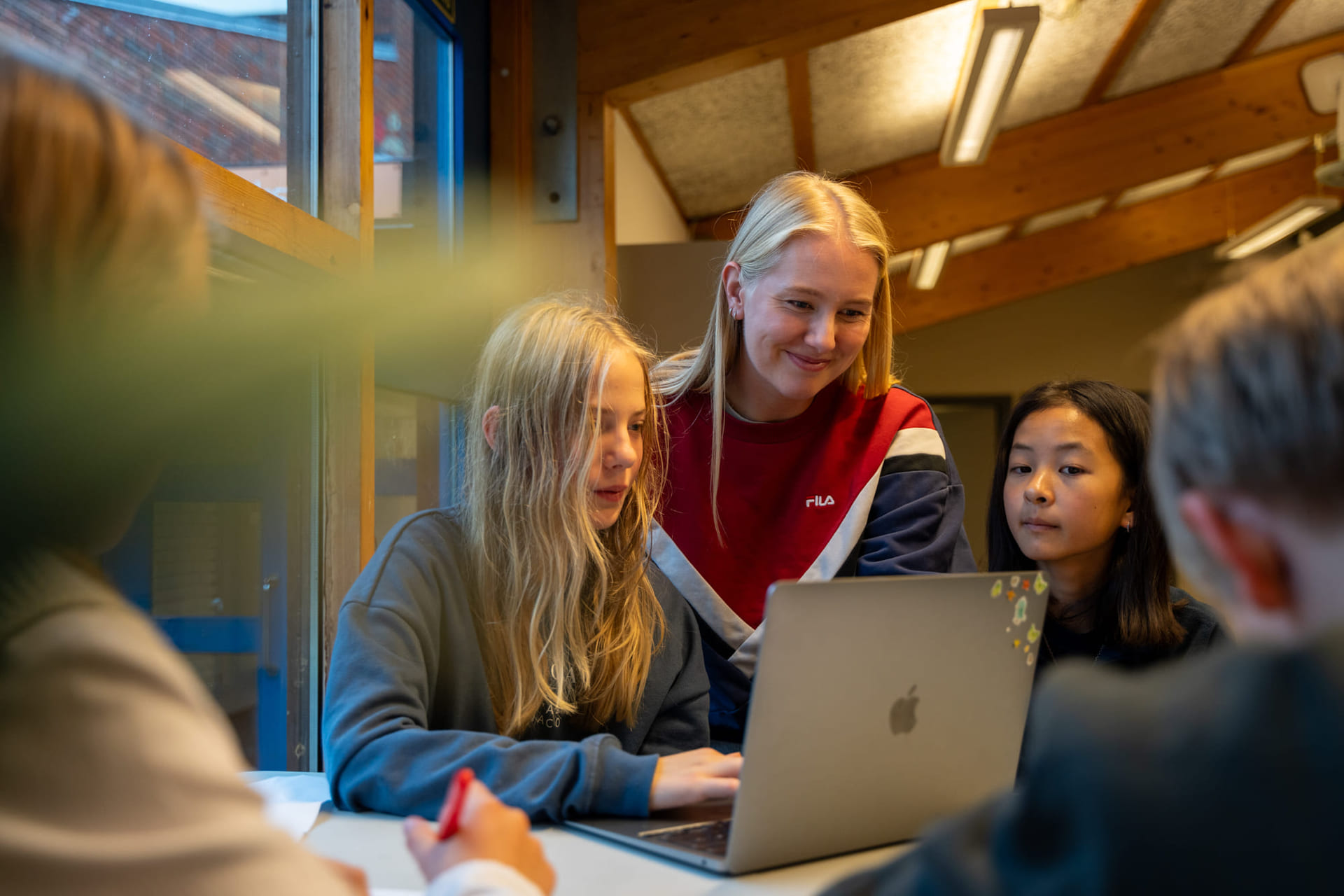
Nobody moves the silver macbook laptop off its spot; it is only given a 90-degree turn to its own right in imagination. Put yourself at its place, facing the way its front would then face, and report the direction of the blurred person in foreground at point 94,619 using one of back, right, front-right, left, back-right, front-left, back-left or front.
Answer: back

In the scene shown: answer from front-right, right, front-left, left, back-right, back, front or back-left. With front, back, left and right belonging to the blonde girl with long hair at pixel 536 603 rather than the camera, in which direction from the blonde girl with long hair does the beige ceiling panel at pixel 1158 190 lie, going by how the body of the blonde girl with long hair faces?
left

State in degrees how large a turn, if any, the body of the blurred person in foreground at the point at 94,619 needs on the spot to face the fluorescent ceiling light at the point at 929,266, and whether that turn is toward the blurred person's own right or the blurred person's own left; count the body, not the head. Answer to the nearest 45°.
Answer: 0° — they already face it

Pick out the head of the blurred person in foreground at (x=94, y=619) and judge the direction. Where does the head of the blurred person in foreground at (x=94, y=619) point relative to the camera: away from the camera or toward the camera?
away from the camera

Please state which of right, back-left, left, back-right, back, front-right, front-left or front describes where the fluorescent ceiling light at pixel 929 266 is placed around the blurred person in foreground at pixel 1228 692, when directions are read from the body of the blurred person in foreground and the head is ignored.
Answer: front-right

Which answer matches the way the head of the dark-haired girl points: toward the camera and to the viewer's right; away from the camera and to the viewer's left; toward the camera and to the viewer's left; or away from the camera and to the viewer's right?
toward the camera and to the viewer's left

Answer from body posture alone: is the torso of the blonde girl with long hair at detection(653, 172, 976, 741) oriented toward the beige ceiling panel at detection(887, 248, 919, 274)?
no

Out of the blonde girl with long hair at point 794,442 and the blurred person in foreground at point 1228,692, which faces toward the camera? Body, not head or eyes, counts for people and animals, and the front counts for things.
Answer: the blonde girl with long hair

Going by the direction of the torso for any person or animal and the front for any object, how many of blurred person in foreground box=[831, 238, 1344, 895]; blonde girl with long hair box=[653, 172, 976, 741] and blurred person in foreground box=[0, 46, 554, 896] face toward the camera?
1

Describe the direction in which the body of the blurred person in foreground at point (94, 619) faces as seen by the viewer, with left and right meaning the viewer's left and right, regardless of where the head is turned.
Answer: facing away from the viewer and to the right of the viewer

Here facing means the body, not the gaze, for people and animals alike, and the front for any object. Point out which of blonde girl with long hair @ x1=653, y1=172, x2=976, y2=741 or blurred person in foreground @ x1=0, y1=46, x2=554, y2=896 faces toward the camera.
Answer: the blonde girl with long hair

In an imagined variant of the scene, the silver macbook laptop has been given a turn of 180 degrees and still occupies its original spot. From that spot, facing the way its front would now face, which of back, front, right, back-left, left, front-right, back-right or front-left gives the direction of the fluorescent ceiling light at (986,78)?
back-left

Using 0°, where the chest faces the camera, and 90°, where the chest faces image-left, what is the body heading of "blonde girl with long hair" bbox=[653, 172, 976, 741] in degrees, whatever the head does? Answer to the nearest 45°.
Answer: approximately 0°

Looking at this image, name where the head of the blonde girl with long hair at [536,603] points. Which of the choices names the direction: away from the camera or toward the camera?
toward the camera

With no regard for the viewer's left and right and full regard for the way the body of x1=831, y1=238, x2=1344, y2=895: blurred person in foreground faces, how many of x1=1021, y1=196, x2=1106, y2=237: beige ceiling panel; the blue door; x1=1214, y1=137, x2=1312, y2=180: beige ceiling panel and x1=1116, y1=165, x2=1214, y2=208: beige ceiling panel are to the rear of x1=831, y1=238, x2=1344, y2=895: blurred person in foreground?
0

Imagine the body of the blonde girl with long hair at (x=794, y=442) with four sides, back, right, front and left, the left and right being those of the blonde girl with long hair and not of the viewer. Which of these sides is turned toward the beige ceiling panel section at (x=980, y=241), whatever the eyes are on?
back

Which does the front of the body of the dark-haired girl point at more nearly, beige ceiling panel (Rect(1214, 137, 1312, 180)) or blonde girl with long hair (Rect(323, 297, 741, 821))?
the blonde girl with long hair

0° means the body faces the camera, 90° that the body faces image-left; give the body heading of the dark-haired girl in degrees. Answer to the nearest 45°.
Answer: approximately 45°

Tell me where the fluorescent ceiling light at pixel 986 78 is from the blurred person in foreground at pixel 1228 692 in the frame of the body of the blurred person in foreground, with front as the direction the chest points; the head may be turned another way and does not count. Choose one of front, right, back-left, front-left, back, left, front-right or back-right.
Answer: front-right
